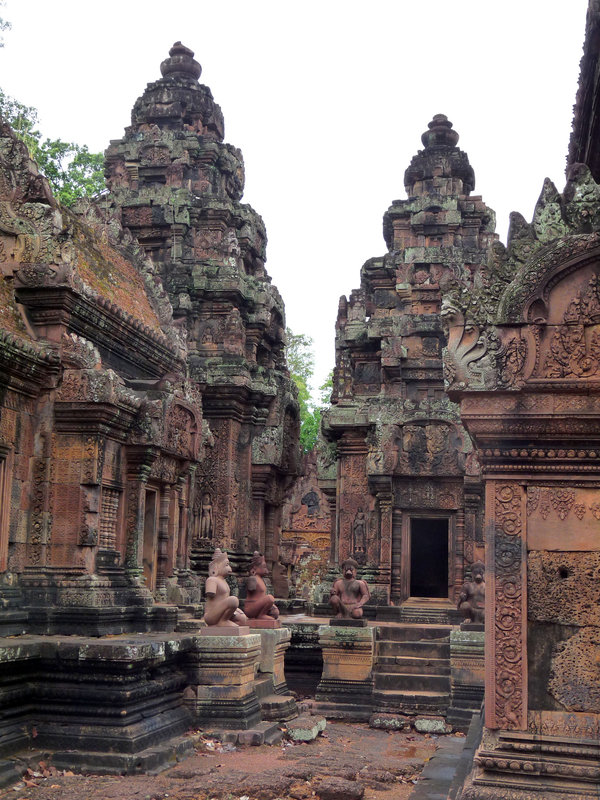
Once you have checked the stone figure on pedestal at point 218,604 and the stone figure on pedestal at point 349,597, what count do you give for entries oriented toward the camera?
1

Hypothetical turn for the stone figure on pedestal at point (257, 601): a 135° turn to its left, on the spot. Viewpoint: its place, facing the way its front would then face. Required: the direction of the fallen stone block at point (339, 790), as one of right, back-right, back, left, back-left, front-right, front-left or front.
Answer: back-left

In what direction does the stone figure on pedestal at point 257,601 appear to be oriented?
to the viewer's right

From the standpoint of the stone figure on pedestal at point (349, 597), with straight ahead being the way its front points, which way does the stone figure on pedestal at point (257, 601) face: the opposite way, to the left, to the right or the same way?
to the left

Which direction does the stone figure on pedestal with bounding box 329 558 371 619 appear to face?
toward the camera

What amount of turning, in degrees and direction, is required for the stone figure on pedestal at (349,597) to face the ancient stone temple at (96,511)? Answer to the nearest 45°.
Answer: approximately 45° to its right

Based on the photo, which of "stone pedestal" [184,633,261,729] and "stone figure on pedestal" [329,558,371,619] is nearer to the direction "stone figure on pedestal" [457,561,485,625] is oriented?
the stone pedestal

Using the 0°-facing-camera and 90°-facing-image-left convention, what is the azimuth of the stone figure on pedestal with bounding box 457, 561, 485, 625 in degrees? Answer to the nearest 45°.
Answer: approximately 0°

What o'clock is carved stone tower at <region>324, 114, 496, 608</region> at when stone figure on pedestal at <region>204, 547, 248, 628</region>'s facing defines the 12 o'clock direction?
The carved stone tower is roughly at 10 o'clock from the stone figure on pedestal.

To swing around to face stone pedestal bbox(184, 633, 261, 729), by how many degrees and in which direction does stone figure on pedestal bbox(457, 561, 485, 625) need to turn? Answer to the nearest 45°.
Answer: approximately 45° to its right

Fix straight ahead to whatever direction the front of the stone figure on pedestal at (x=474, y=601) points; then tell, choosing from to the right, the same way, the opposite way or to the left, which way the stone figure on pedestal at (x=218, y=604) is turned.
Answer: to the left
